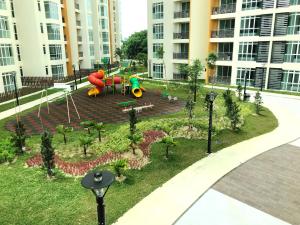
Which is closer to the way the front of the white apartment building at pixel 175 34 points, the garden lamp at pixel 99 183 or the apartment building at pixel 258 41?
the garden lamp

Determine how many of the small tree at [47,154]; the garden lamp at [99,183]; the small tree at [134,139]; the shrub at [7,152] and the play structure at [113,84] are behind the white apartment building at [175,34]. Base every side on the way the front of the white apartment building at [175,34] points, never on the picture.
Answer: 0

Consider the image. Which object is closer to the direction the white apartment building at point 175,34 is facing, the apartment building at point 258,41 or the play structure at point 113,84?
the play structure

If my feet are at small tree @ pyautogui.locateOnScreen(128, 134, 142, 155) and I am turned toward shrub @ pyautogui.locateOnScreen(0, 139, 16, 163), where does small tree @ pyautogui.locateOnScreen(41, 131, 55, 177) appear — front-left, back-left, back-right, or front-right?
front-left

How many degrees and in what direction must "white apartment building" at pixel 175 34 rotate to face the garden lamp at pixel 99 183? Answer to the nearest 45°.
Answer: approximately 45° to its left

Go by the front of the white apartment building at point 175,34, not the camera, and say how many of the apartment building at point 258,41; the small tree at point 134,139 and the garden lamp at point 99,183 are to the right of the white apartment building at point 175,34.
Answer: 0

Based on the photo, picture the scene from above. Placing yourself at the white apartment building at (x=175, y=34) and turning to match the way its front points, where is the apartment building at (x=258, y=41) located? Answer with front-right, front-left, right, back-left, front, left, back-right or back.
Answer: left

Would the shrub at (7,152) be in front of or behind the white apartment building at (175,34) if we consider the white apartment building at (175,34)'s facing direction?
in front

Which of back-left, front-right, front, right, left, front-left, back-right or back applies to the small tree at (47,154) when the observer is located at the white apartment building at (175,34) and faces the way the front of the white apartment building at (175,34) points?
front-left
